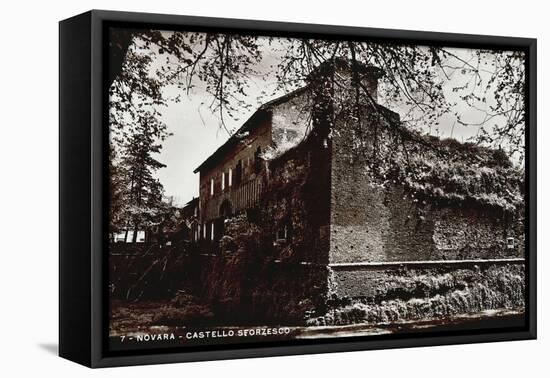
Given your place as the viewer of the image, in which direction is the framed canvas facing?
facing the viewer and to the right of the viewer
